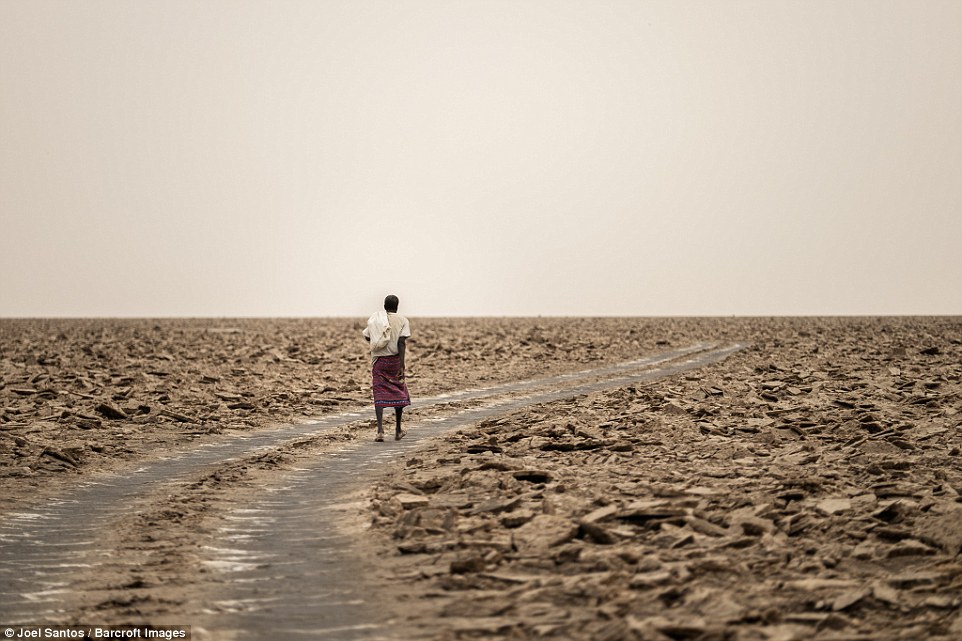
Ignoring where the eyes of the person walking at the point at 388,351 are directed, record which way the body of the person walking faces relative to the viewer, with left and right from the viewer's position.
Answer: facing away from the viewer
